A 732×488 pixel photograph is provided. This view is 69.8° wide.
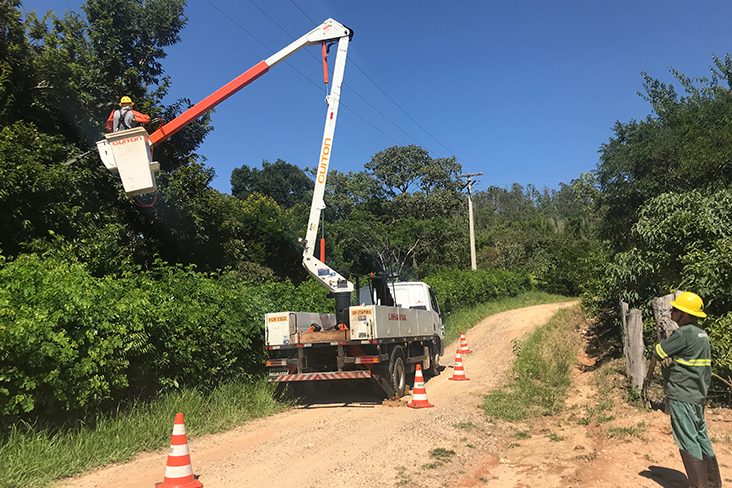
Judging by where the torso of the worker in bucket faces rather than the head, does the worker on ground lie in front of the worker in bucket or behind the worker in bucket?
behind

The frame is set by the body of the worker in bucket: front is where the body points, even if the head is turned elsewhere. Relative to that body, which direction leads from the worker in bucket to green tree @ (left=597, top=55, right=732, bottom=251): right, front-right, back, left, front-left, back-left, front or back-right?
right

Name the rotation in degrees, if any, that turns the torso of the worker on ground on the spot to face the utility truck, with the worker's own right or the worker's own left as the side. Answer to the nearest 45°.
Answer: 0° — they already face it

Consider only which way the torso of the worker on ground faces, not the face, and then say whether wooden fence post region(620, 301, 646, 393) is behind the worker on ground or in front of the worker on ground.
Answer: in front

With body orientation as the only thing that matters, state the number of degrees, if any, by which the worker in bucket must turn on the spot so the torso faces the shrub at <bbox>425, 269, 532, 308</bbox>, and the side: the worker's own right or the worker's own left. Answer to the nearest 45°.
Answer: approximately 45° to the worker's own right

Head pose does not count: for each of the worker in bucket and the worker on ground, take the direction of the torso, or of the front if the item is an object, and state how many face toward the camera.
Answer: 0

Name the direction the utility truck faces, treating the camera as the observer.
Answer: facing away from the viewer and to the right of the viewer

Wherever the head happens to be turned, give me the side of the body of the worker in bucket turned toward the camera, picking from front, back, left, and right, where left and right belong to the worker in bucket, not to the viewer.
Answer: back

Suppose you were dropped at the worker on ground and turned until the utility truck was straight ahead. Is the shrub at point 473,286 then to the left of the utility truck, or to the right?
right

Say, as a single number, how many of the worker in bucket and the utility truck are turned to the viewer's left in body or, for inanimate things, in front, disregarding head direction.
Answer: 0

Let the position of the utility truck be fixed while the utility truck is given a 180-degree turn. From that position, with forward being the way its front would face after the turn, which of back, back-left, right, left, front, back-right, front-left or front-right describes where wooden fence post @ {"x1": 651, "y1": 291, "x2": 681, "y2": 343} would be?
left

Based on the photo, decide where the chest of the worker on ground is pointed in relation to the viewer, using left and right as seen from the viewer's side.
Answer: facing away from the viewer and to the left of the viewer
